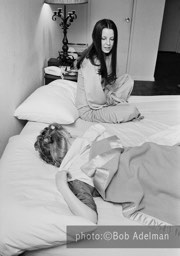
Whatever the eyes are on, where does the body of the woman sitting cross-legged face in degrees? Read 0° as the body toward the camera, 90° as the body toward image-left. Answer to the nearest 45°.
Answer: approximately 315°

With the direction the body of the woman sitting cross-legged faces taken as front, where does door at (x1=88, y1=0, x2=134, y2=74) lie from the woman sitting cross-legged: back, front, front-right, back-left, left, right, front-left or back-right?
back-left

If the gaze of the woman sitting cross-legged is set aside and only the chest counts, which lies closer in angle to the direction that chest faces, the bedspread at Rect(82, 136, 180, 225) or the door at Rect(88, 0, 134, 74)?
the bedspread

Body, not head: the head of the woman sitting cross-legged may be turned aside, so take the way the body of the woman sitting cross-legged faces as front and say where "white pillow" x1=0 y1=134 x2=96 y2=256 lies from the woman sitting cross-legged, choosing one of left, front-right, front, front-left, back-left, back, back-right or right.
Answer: front-right

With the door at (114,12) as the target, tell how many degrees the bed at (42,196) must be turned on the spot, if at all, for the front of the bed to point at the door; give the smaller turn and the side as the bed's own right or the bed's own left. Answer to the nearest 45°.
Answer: approximately 90° to the bed's own left

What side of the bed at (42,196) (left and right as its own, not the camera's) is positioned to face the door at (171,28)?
left

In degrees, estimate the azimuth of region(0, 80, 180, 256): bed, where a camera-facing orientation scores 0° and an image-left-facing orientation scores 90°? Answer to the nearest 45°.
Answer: approximately 270°

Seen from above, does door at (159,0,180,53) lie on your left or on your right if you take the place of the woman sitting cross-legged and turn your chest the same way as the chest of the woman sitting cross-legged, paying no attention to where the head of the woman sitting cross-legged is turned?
on your left
